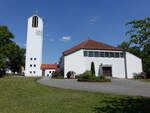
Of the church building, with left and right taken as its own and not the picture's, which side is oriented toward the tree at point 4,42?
right

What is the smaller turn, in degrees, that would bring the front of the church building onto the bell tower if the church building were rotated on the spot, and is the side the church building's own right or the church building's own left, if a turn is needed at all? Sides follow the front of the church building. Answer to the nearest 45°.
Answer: approximately 135° to the church building's own right

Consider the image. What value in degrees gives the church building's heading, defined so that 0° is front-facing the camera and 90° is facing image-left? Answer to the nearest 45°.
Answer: approximately 0°

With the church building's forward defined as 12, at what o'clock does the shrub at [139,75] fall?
The shrub is roughly at 9 o'clock from the church building.
